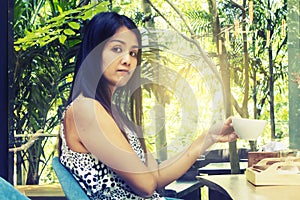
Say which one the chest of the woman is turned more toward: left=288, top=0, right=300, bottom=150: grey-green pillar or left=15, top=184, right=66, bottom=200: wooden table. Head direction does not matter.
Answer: the grey-green pillar

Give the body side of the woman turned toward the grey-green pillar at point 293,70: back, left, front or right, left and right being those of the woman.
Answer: front

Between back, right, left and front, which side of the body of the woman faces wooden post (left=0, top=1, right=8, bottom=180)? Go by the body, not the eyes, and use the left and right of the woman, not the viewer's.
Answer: back

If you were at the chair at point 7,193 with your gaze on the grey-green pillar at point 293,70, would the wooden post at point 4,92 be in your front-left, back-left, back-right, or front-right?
front-left

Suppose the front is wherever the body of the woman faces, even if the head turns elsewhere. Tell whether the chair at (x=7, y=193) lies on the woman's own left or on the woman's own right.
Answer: on the woman's own right

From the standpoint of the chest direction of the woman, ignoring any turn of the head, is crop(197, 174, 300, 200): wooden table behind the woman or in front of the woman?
in front

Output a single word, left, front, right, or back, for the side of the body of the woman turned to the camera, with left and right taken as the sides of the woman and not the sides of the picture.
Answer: right

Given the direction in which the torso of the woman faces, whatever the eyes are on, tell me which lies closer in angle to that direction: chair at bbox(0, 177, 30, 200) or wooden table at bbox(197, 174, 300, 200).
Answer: the wooden table

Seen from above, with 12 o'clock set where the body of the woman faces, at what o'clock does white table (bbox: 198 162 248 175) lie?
The white table is roughly at 12 o'clock from the woman.
